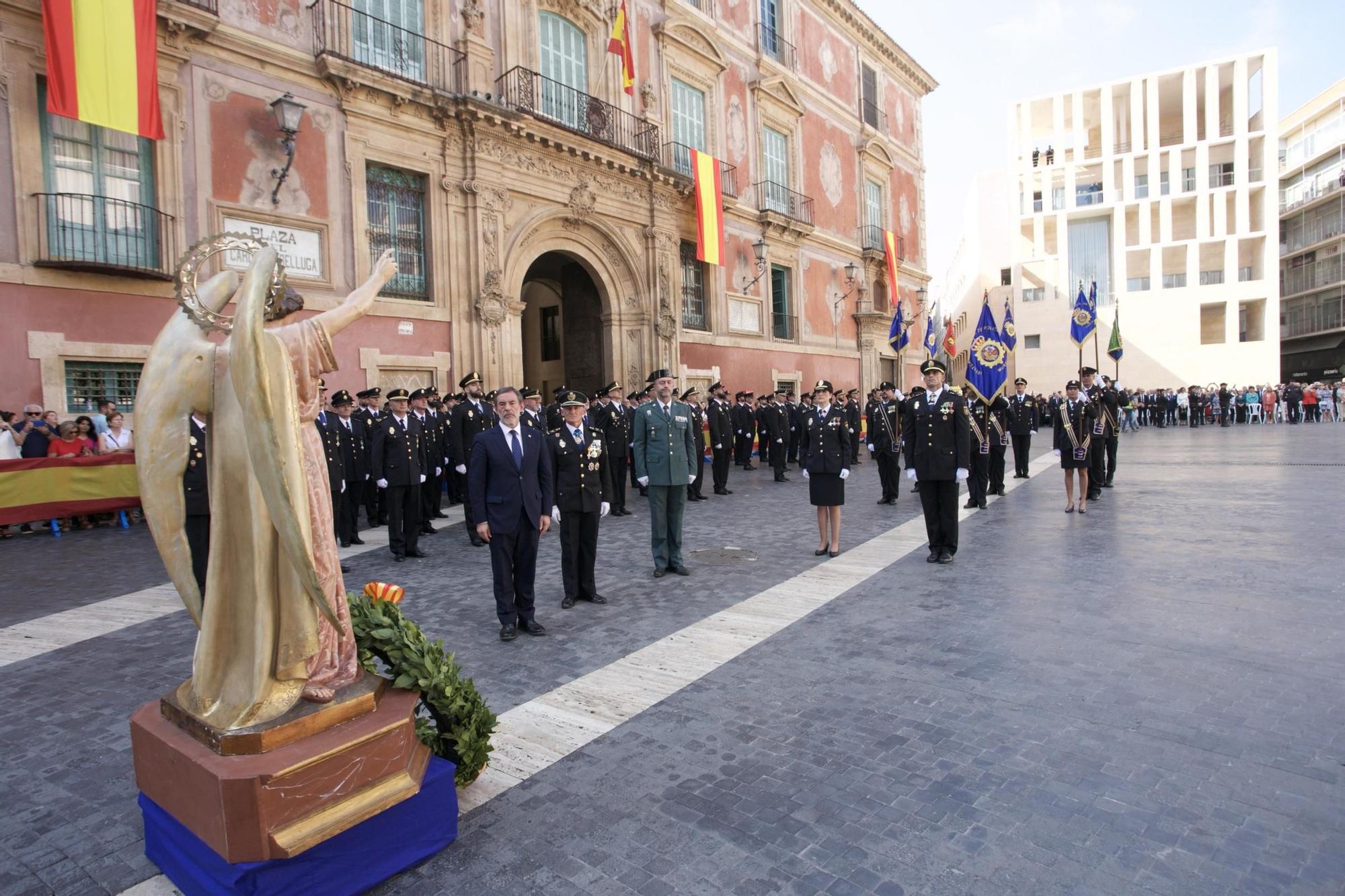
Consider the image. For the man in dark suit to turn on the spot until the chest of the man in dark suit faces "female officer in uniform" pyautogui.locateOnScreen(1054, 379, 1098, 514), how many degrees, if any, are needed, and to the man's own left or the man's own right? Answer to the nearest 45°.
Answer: approximately 90° to the man's own left

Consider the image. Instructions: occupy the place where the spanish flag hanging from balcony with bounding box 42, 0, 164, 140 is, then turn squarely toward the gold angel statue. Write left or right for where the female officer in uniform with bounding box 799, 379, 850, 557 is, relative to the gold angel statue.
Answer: left

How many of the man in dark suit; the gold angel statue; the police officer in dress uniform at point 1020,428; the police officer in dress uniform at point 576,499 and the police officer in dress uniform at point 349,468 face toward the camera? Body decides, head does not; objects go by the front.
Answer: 4

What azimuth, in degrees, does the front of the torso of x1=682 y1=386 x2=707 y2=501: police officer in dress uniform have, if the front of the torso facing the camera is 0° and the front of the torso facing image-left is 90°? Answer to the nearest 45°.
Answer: approximately 315°

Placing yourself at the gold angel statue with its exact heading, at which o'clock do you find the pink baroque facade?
The pink baroque facade is roughly at 11 o'clock from the gold angel statue.

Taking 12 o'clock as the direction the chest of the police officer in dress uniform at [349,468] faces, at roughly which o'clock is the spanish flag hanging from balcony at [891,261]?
The spanish flag hanging from balcony is roughly at 8 o'clock from the police officer in dress uniform.

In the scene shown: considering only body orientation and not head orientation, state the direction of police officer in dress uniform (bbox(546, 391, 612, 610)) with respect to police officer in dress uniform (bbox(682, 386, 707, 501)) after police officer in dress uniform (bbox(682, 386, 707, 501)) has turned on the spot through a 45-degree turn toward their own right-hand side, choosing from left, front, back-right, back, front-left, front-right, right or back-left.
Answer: front

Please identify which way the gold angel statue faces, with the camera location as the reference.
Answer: facing away from the viewer and to the right of the viewer

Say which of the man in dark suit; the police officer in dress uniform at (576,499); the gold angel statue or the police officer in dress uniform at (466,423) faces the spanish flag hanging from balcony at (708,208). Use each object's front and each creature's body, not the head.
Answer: the gold angel statue
